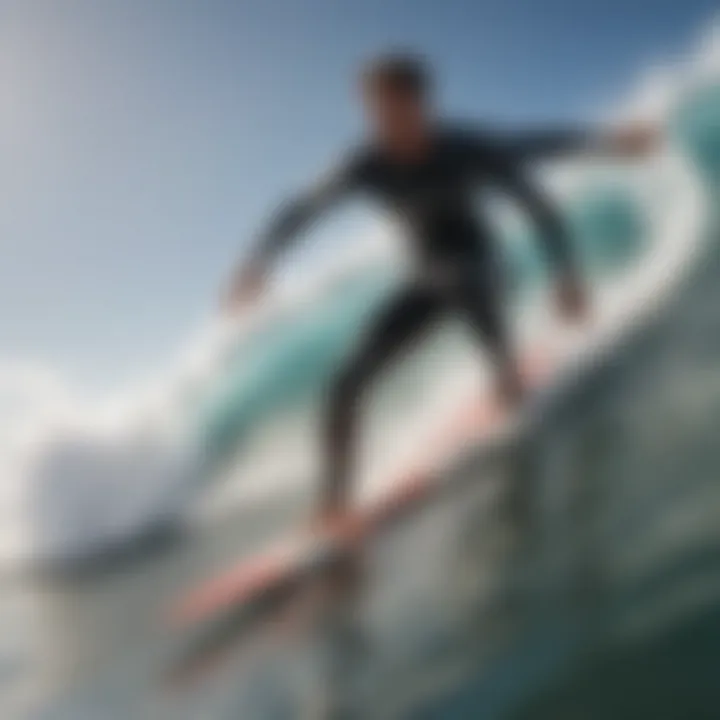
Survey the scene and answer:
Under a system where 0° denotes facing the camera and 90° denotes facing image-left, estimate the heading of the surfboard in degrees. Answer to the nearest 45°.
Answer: approximately 45°
